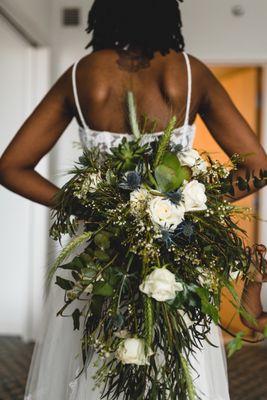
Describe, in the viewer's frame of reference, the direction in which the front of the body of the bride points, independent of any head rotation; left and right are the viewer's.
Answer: facing away from the viewer
